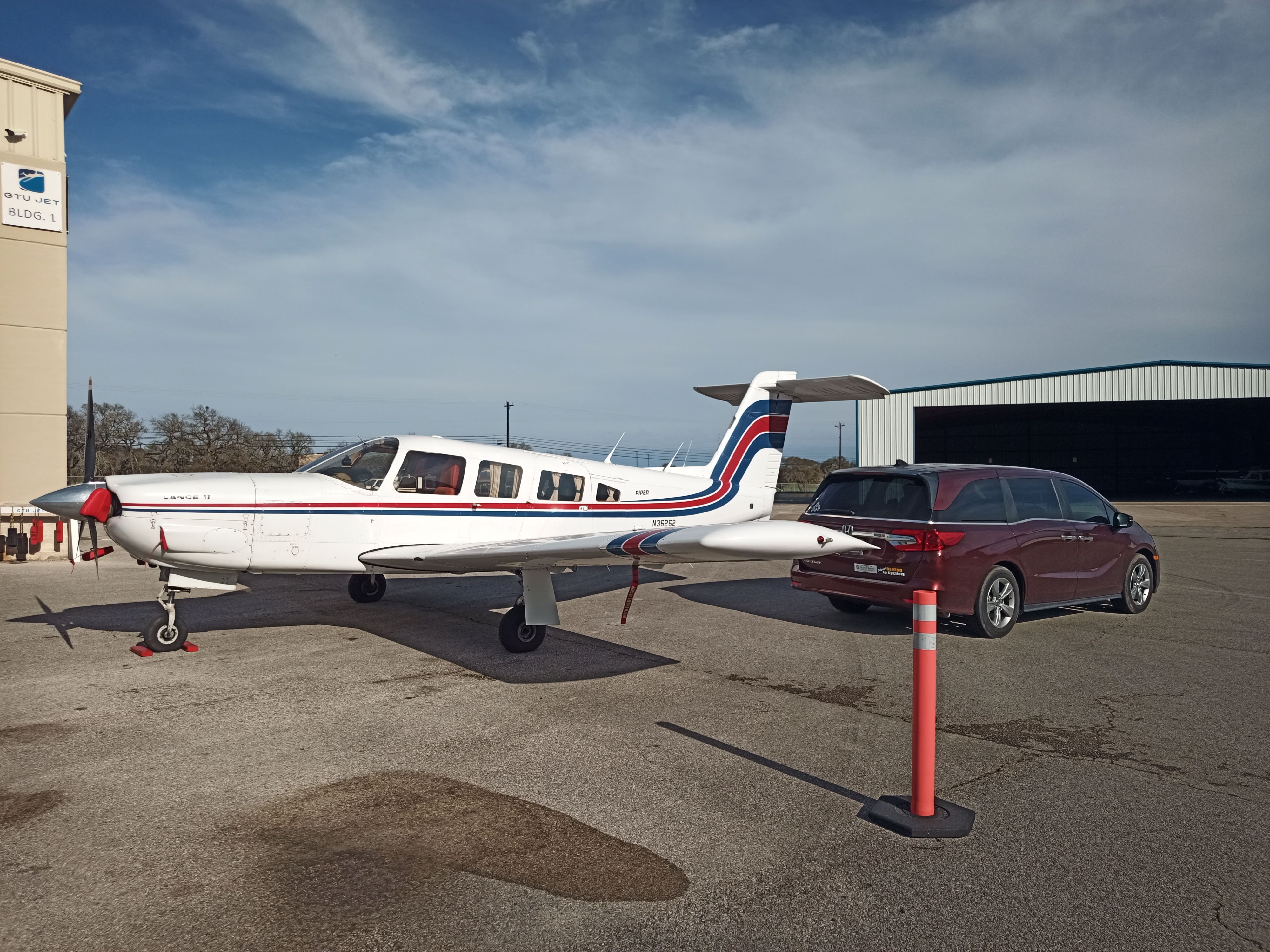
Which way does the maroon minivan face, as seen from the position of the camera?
facing away from the viewer and to the right of the viewer

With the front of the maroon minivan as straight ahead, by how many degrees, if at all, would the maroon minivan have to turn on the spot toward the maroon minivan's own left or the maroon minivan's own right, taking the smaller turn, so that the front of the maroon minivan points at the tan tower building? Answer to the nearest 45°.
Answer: approximately 135° to the maroon minivan's own left

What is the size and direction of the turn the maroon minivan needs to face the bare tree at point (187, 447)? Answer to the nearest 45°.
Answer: approximately 90° to its left

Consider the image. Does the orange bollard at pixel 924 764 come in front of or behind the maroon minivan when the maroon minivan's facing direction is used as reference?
behind

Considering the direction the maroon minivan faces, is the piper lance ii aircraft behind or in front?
behind
